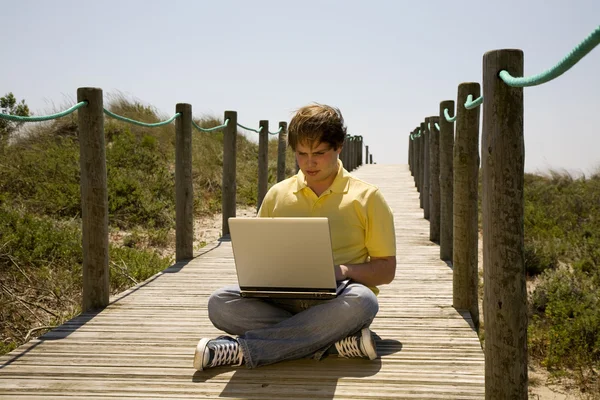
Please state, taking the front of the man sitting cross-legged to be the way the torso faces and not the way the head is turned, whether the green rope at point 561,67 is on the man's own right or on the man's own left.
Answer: on the man's own left

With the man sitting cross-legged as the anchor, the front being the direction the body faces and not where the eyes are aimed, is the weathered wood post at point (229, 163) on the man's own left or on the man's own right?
on the man's own right

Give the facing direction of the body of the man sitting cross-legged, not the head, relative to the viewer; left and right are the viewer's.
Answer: facing the viewer and to the left of the viewer

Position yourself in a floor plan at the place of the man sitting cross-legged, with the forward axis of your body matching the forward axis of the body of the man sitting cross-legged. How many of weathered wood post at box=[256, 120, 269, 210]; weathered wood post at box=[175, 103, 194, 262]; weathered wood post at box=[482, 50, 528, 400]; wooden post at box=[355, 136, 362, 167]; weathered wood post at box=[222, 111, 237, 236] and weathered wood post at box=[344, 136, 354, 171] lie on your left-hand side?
1

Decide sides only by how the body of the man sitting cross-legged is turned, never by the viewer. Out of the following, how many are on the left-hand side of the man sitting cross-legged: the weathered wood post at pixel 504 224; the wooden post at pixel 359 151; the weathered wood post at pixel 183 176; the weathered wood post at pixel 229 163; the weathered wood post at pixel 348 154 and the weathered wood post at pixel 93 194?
1

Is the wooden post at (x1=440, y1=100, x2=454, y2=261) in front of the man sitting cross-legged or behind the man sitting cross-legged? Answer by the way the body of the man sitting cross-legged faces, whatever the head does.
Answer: behind

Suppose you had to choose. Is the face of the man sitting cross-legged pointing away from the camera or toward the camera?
toward the camera

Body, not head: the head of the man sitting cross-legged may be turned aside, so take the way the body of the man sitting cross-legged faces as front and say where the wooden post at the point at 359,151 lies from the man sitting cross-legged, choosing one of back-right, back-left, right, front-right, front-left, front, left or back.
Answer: back-right

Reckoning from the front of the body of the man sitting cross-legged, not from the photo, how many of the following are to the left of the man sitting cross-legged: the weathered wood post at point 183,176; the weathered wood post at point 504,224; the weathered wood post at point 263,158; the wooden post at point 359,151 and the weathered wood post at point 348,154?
1

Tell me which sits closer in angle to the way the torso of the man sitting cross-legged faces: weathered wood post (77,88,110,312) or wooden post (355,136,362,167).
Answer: the weathered wood post

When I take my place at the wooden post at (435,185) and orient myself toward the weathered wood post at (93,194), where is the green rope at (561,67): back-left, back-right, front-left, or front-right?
front-left

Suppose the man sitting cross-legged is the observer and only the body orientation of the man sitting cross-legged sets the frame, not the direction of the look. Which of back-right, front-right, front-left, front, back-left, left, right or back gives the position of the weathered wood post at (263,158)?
back-right

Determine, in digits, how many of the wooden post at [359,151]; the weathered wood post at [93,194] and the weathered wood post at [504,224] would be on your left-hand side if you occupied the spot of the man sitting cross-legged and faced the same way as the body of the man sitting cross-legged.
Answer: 1

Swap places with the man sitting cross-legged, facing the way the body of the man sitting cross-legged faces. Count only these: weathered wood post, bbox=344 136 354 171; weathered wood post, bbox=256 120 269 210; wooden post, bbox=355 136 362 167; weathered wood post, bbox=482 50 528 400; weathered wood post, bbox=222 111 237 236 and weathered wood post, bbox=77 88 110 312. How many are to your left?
1
